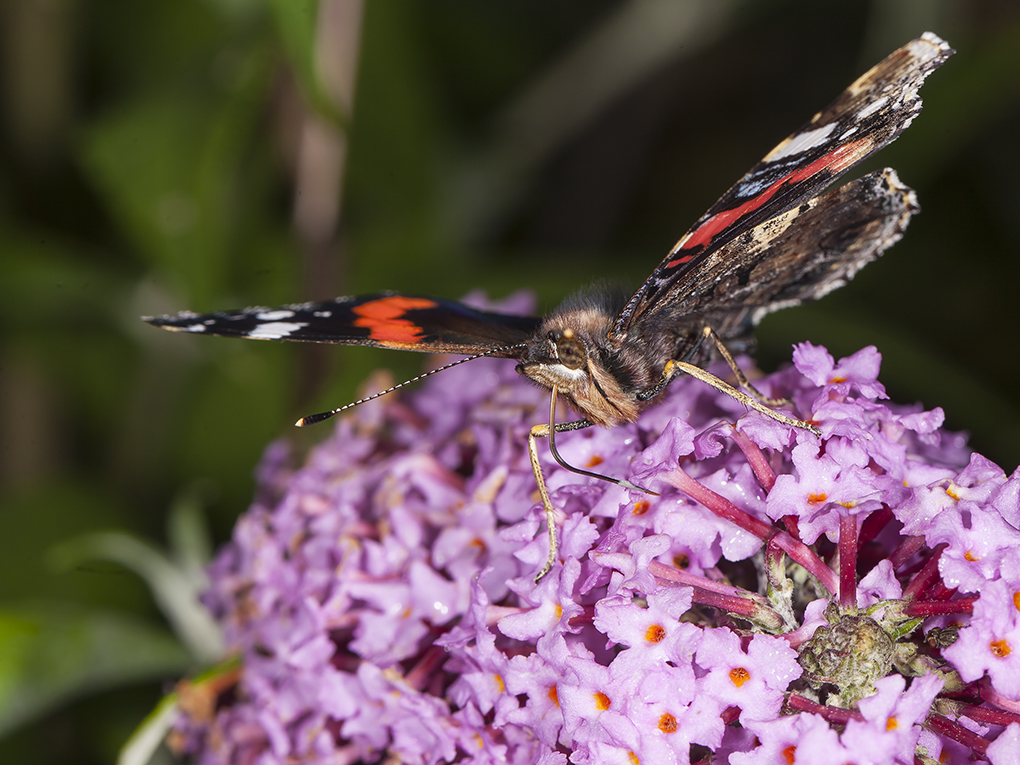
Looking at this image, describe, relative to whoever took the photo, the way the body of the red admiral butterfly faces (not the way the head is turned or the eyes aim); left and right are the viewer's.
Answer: facing the viewer and to the left of the viewer

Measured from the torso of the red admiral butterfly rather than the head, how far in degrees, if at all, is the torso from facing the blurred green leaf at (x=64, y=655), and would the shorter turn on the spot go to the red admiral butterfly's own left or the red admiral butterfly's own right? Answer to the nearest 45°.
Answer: approximately 45° to the red admiral butterfly's own right
